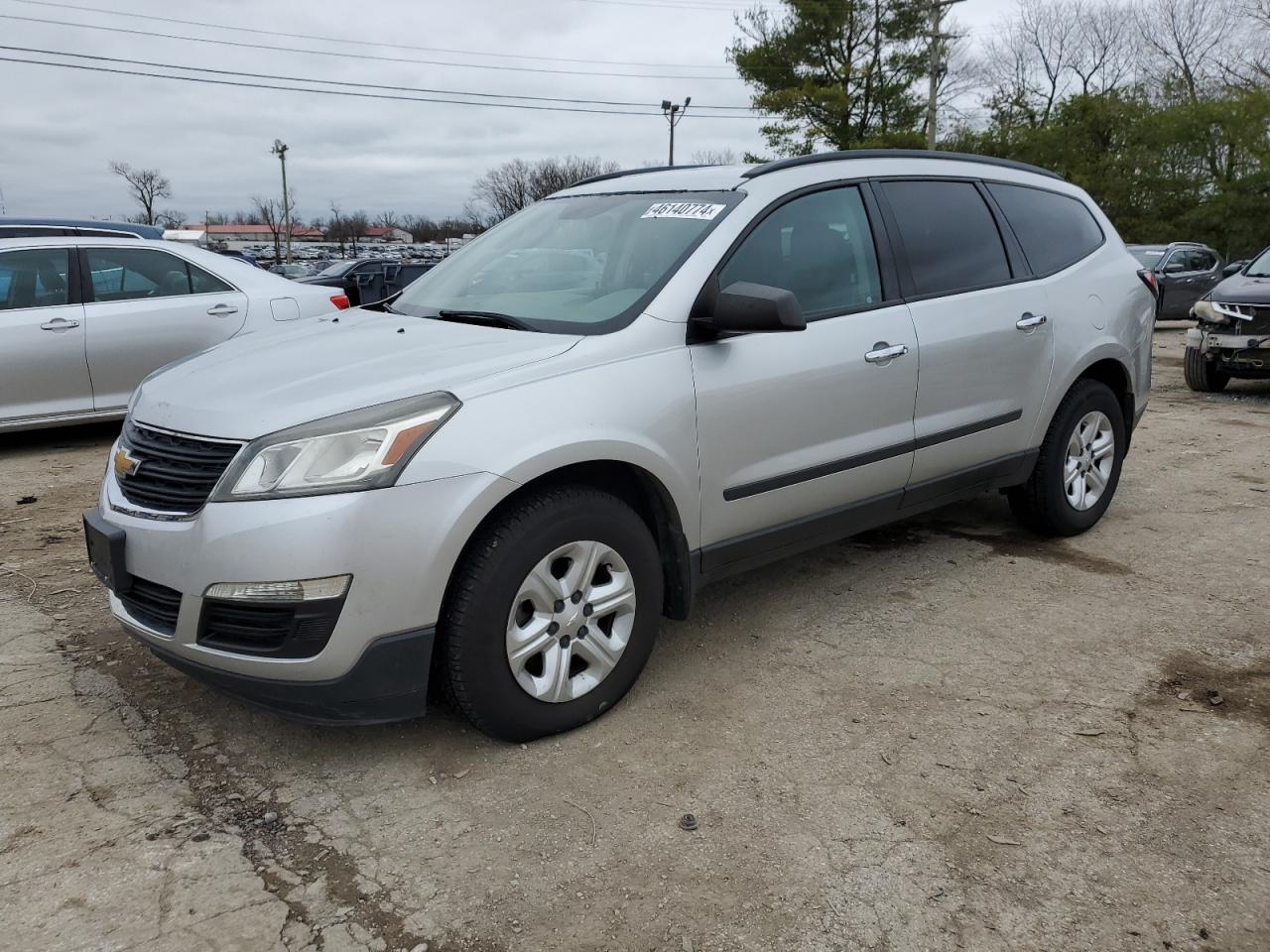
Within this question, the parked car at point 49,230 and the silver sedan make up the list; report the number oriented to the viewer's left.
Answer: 2

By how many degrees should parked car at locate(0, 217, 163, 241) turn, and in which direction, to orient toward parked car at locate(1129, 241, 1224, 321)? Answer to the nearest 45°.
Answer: approximately 180°

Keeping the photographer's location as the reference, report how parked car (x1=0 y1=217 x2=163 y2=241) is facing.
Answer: facing to the left of the viewer

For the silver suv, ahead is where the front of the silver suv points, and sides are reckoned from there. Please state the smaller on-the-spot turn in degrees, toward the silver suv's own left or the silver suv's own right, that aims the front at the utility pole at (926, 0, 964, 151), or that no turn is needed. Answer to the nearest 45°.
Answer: approximately 135° to the silver suv's own right

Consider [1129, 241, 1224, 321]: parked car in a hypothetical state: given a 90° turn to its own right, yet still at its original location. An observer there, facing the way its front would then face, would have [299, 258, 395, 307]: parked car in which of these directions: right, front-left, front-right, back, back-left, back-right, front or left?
front-left

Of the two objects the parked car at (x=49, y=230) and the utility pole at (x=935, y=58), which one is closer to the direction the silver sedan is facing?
the parked car

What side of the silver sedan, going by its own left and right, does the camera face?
left

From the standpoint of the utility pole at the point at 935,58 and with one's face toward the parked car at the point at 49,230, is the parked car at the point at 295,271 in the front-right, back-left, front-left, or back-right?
front-right

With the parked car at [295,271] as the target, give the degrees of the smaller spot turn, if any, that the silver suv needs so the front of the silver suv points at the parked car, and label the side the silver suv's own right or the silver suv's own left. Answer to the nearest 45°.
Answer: approximately 135° to the silver suv's own right

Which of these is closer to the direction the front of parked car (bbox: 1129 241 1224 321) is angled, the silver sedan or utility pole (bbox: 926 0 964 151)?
the silver sedan

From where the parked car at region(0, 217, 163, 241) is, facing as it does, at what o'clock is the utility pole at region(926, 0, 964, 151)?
The utility pole is roughly at 5 o'clock from the parked car.

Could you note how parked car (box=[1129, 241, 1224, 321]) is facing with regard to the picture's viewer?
facing the viewer and to the left of the viewer

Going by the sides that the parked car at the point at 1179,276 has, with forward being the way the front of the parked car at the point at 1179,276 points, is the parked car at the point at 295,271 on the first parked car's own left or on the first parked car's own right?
on the first parked car's own right

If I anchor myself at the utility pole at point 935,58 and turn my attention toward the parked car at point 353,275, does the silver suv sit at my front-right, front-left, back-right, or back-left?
front-left
